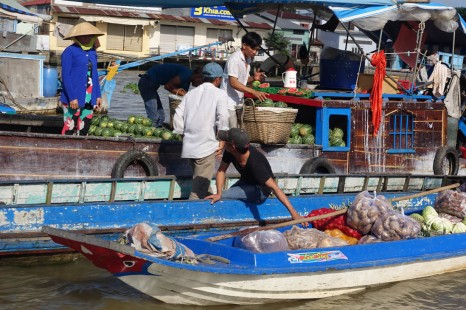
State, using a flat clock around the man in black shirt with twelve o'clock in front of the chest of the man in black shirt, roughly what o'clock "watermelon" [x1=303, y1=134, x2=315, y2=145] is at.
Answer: The watermelon is roughly at 5 o'clock from the man in black shirt.

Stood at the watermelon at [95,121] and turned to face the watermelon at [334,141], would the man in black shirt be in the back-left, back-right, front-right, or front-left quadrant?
front-right

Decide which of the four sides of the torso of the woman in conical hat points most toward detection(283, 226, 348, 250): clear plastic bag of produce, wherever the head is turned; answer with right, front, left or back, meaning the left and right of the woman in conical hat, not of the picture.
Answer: front

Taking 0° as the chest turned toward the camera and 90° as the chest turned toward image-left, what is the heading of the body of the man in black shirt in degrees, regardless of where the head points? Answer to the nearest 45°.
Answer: approximately 45°

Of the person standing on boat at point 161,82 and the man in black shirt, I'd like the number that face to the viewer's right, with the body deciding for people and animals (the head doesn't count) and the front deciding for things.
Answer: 1

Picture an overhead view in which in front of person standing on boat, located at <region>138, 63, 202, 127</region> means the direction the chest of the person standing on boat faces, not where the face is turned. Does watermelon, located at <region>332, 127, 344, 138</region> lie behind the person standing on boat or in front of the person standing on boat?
in front

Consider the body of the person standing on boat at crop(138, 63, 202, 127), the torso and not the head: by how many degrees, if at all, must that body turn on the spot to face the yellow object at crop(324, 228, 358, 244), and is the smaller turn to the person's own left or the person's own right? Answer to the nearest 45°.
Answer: approximately 45° to the person's own right

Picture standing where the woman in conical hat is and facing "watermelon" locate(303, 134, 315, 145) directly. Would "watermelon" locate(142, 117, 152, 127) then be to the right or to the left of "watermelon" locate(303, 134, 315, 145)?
left

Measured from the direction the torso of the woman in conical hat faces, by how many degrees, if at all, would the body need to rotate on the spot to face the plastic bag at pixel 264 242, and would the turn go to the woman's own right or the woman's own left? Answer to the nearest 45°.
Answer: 0° — they already face it

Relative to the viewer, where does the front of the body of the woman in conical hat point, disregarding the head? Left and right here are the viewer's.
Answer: facing the viewer and to the right of the viewer

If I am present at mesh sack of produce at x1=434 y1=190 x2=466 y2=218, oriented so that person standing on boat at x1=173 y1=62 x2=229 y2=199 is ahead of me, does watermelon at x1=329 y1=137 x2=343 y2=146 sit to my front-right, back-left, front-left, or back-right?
front-right

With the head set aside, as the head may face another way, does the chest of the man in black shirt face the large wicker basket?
no
